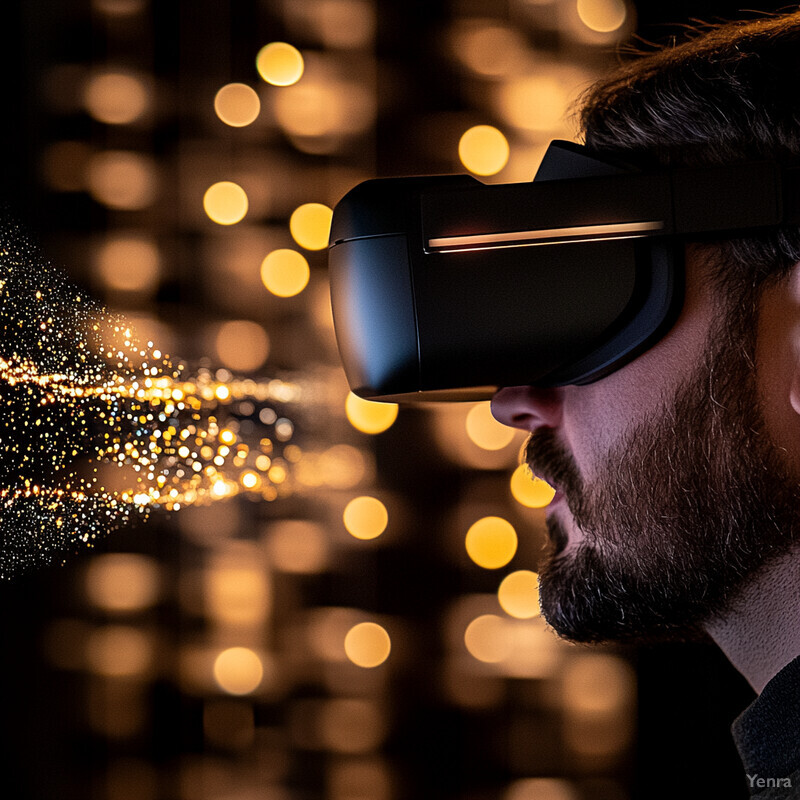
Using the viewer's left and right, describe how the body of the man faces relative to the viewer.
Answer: facing to the left of the viewer
